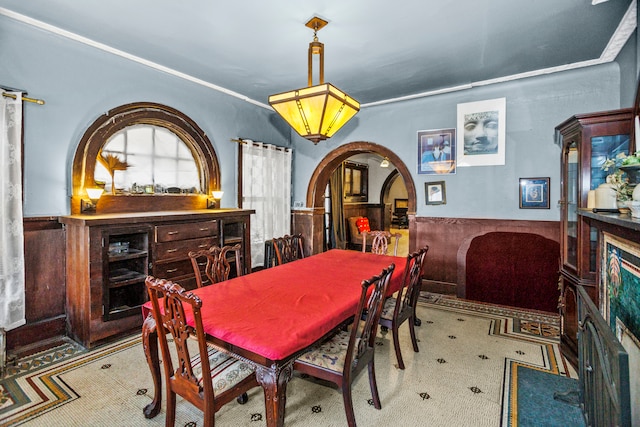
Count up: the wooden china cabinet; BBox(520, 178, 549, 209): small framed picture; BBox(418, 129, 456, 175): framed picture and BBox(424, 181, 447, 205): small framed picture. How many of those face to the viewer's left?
1

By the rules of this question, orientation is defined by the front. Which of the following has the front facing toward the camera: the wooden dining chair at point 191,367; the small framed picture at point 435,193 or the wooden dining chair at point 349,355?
the small framed picture

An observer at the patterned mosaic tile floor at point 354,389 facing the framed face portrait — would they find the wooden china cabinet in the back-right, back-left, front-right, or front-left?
front-right

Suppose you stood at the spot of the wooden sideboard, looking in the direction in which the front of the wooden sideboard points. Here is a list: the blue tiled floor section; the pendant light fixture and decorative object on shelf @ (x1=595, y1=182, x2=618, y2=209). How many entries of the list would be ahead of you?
3

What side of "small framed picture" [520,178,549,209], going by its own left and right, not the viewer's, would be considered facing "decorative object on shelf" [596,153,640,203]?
front

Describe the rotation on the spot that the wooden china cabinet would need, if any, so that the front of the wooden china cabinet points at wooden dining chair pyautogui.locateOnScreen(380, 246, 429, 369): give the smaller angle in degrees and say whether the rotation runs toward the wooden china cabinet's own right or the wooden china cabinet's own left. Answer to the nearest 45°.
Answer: approximately 45° to the wooden china cabinet's own left

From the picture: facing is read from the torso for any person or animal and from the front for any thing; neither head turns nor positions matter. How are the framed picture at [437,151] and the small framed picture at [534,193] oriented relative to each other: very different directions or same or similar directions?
same or similar directions

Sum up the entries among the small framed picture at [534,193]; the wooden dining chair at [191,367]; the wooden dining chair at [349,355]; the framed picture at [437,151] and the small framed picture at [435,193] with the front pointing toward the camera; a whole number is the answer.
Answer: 3

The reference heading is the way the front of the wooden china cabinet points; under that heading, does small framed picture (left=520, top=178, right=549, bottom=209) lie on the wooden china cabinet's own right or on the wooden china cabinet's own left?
on the wooden china cabinet's own right

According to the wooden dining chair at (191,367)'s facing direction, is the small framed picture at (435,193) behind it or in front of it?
in front

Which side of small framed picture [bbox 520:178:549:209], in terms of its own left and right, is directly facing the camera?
front

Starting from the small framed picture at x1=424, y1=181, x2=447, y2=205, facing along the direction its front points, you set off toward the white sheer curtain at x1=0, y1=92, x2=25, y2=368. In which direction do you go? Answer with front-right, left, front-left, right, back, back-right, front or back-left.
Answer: front-right

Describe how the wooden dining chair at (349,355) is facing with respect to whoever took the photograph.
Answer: facing away from the viewer and to the left of the viewer

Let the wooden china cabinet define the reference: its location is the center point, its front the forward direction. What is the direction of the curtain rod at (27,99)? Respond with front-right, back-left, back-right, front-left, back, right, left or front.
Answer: front-left

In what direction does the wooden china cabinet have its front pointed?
to the viewer's left

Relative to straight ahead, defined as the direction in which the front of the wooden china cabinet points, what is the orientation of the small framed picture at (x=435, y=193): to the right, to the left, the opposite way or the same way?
to the left
